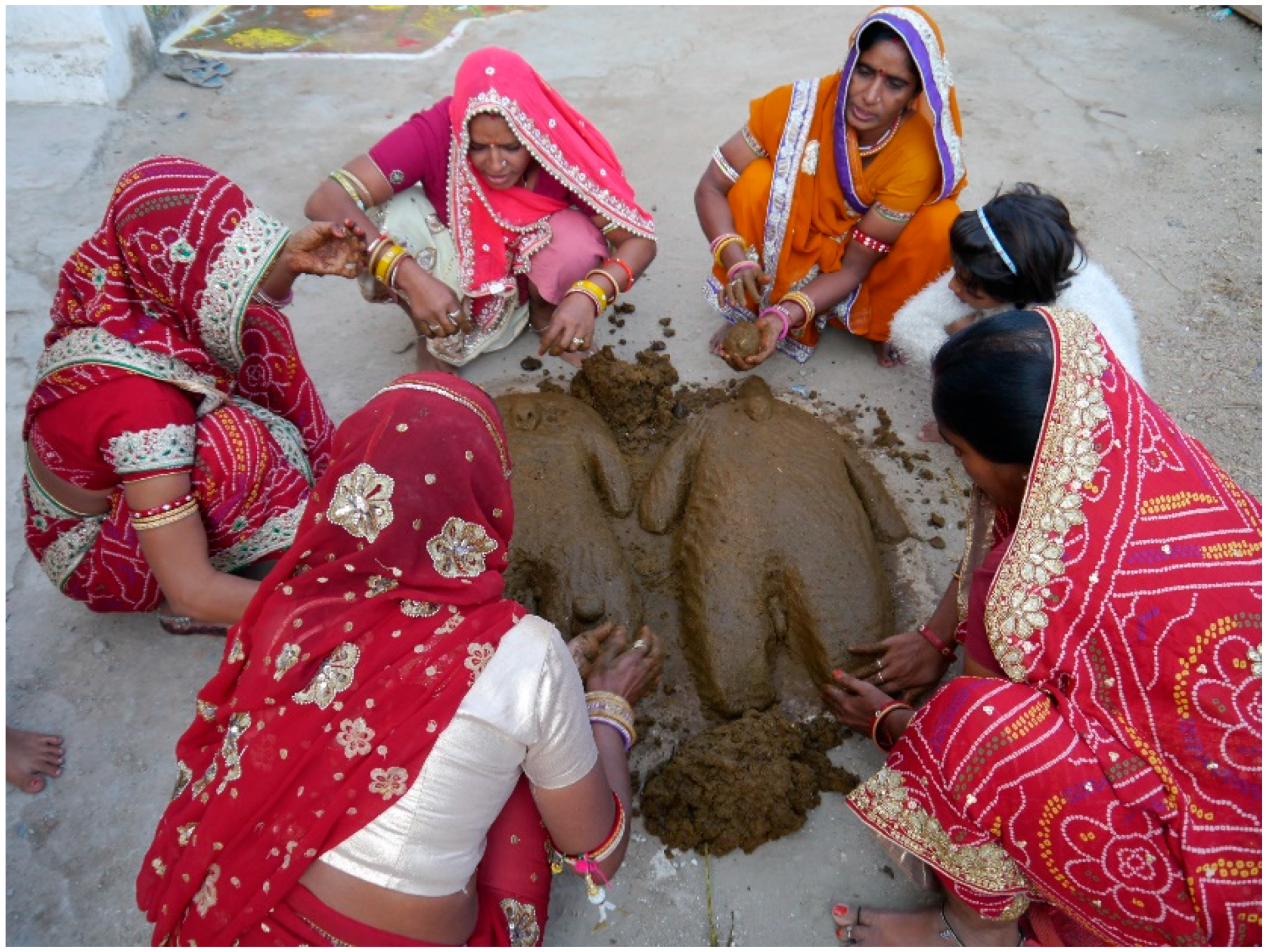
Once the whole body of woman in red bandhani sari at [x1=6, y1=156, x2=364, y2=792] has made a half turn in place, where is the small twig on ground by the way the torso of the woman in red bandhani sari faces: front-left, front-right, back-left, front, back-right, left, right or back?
back-left

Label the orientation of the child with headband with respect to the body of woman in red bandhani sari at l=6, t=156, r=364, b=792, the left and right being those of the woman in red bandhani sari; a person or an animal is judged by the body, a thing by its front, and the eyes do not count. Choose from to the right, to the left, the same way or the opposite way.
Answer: the opposite way

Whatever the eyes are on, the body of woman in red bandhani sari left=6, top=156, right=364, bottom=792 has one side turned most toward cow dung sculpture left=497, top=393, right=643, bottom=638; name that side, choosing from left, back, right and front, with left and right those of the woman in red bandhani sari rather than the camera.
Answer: front

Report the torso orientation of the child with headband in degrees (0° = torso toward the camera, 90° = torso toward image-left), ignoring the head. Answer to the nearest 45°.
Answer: approximately 45°

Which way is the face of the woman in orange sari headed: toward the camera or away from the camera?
toward the camera

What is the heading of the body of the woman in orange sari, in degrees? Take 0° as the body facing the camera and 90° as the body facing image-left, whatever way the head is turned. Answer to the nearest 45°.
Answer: approximately 45°

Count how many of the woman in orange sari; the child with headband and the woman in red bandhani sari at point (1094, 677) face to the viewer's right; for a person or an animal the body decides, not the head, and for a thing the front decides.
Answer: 0

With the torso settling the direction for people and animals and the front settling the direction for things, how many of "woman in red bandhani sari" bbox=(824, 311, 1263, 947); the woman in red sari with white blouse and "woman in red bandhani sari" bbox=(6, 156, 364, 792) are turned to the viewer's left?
1

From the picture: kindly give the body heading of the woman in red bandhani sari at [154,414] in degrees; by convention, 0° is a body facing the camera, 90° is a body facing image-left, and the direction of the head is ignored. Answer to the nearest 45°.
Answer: approximately 270°

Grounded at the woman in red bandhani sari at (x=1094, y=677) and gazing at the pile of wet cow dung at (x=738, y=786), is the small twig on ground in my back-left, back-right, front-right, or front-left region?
front-left

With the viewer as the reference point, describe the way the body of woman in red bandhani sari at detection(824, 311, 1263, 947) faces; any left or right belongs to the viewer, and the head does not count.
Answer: facing to the left of the viewer

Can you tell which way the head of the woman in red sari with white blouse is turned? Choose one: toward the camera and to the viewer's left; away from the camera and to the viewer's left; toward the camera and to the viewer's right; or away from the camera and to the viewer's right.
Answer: away from the camera and to the viewer's right

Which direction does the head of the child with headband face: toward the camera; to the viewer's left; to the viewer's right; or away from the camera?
to the viewer's left

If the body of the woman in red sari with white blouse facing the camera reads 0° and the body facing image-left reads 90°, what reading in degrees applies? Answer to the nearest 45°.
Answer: approximately 225°
